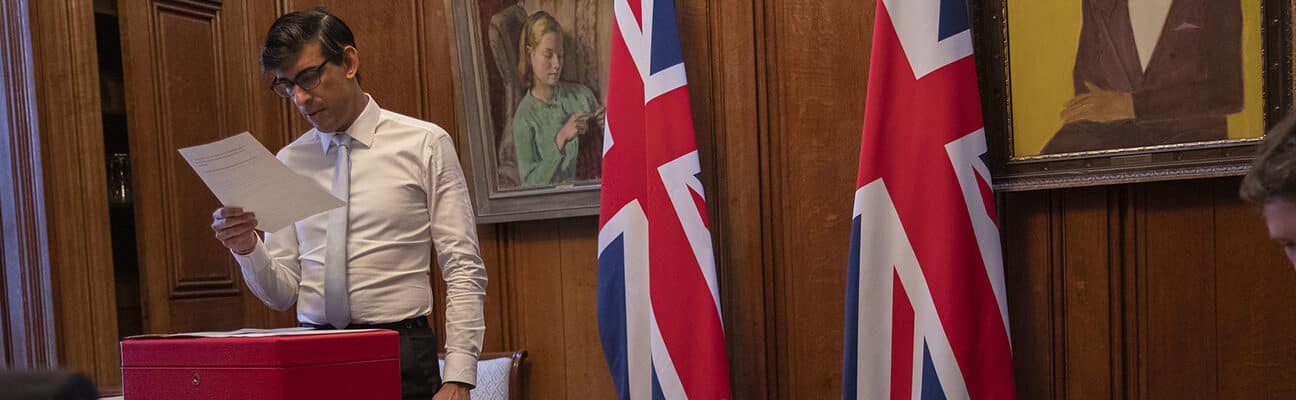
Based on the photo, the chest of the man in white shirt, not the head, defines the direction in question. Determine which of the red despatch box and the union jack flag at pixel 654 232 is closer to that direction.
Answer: the red despatch box

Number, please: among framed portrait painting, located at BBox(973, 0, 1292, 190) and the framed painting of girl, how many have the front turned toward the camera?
2

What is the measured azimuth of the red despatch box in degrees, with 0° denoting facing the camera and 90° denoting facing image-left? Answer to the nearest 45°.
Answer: approximately 45°

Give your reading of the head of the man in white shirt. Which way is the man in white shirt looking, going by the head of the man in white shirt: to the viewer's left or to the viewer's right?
to the viewer's left

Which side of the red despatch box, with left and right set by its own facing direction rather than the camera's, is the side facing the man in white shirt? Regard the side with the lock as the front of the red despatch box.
back

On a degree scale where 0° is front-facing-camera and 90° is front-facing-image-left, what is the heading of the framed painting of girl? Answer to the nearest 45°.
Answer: approximately 0°

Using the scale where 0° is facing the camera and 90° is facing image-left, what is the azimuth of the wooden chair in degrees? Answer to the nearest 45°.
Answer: approximately 45°
